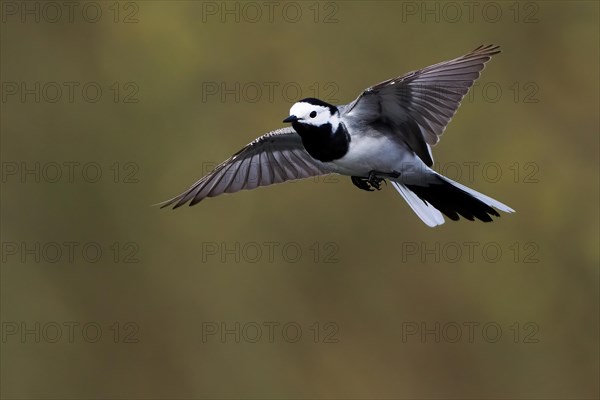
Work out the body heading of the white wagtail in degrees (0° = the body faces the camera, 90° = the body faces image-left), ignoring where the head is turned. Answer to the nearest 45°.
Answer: approximately 45°
